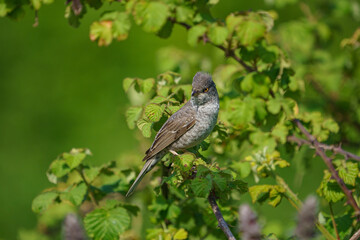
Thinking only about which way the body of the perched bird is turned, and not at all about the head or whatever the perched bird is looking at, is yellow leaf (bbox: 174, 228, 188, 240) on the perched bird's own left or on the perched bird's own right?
on the perched bird's own right

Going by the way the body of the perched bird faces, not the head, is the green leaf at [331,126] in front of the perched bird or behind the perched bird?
in front

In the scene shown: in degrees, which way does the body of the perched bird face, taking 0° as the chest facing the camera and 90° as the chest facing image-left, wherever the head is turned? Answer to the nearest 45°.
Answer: approximately 270°

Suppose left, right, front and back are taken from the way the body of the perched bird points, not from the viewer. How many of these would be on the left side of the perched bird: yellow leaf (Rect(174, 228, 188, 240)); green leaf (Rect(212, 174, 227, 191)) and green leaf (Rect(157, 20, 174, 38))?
1

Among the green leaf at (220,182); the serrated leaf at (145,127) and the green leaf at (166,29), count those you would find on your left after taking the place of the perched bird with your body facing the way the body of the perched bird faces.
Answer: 1

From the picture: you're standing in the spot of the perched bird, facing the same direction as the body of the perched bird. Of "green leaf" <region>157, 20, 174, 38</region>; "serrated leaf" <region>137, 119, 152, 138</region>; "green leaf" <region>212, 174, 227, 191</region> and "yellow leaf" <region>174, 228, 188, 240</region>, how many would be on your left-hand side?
1

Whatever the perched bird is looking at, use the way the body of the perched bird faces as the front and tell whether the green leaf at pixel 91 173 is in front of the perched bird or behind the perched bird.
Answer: behind
